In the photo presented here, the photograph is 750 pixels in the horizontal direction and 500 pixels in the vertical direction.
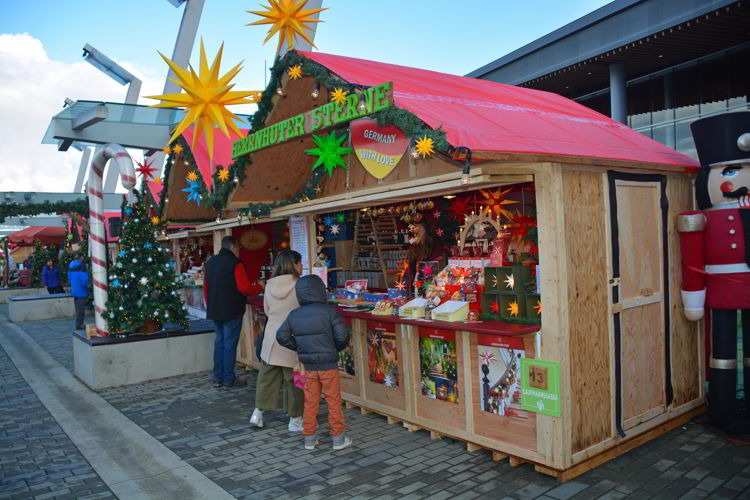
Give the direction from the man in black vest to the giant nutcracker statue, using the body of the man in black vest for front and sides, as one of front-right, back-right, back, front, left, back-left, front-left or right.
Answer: right

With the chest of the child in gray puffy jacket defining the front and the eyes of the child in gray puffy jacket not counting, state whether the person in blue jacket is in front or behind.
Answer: in front

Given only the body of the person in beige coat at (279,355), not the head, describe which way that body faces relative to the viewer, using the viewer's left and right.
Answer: facing away from the viewer and to the right of the viewer

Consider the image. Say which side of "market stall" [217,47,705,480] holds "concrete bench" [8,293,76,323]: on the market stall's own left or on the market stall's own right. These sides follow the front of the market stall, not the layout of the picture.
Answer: on the market stall's own right

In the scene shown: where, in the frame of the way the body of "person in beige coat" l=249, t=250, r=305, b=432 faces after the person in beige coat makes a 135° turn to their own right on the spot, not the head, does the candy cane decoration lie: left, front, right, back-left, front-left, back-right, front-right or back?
back-right

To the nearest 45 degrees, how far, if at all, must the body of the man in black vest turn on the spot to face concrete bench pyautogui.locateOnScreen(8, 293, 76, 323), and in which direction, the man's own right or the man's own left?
approximately 90° to the man's own left

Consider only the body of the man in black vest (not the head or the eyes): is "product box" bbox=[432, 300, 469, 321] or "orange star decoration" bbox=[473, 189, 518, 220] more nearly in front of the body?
the orange star decoration

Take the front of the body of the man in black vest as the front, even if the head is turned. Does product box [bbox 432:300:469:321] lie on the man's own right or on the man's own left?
on the man's own right

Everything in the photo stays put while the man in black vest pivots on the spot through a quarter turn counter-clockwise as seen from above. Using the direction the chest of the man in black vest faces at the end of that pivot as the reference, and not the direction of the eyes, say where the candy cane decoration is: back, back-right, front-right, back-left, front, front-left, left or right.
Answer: front

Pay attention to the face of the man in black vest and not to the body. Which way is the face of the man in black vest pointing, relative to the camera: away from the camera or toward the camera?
away from the camera

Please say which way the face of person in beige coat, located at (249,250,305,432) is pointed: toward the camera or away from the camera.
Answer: away from the camera

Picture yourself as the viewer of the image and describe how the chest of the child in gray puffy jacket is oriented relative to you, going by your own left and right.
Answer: facing away from the viewer

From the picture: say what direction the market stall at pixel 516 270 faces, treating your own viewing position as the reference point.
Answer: facing the viewer and to the left of the viewer
